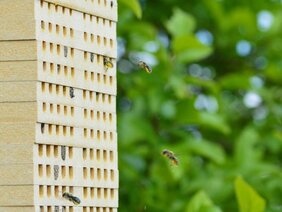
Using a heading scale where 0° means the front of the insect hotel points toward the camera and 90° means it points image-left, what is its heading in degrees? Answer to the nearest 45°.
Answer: approximately 315°

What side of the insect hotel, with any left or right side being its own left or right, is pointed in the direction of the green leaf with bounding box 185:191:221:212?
left

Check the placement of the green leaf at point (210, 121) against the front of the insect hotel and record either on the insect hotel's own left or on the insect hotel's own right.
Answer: on the insect hotel's own left

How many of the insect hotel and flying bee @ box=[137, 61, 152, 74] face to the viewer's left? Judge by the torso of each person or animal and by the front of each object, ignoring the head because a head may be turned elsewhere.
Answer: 1

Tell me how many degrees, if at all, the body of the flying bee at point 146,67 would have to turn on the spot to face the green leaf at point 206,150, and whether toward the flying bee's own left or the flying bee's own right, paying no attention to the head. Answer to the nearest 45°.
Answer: approximately 90° to the flying bee's own right

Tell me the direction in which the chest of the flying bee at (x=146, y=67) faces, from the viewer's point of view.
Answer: to the viewer's left

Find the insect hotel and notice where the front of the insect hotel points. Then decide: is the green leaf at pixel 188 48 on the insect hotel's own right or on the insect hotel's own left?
on the insect hotel's own left

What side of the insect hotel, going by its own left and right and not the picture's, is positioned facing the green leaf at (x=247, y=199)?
left

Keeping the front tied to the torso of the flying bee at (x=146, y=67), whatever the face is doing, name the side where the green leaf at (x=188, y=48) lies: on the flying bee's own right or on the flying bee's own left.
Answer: on the flying bee's own right
